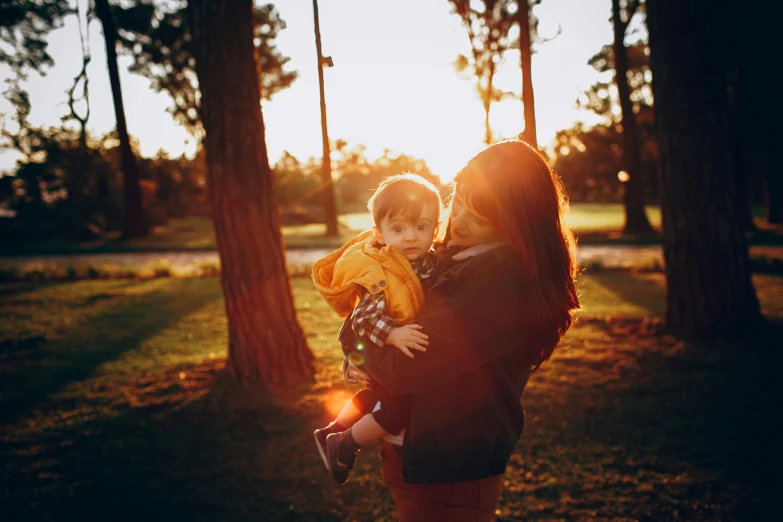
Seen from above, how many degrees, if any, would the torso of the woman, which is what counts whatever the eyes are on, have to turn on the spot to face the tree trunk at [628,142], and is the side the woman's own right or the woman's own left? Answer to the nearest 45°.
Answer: approximately 90° to the woman's own right

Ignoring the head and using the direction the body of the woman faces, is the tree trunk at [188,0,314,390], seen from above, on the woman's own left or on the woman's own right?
on the woman's own right

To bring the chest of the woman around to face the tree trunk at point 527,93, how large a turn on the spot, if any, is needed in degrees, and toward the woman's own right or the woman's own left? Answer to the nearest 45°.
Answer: approximately 90° to the woman's own right

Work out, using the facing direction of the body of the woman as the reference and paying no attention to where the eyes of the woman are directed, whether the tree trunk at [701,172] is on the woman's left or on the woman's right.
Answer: on the woman's right

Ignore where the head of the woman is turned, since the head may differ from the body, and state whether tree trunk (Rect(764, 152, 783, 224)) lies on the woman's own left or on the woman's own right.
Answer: on the woman's own right

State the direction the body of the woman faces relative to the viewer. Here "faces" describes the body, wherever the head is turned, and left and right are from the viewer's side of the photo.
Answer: facing to the left of the viewer
